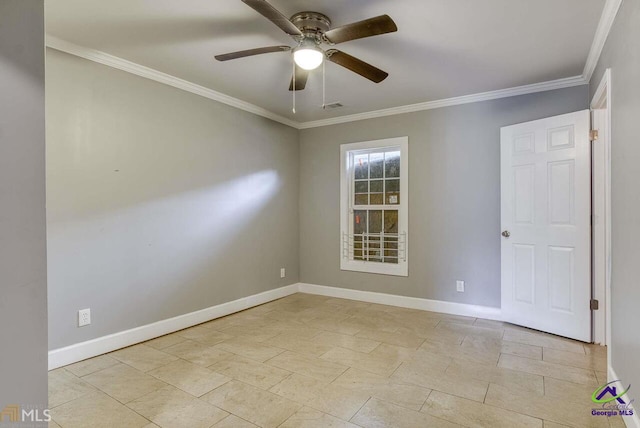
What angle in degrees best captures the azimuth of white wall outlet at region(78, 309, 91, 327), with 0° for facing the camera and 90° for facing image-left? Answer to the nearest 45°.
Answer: approximately 315°

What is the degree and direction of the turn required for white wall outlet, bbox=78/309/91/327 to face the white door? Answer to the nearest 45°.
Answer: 0° — it already faces it
